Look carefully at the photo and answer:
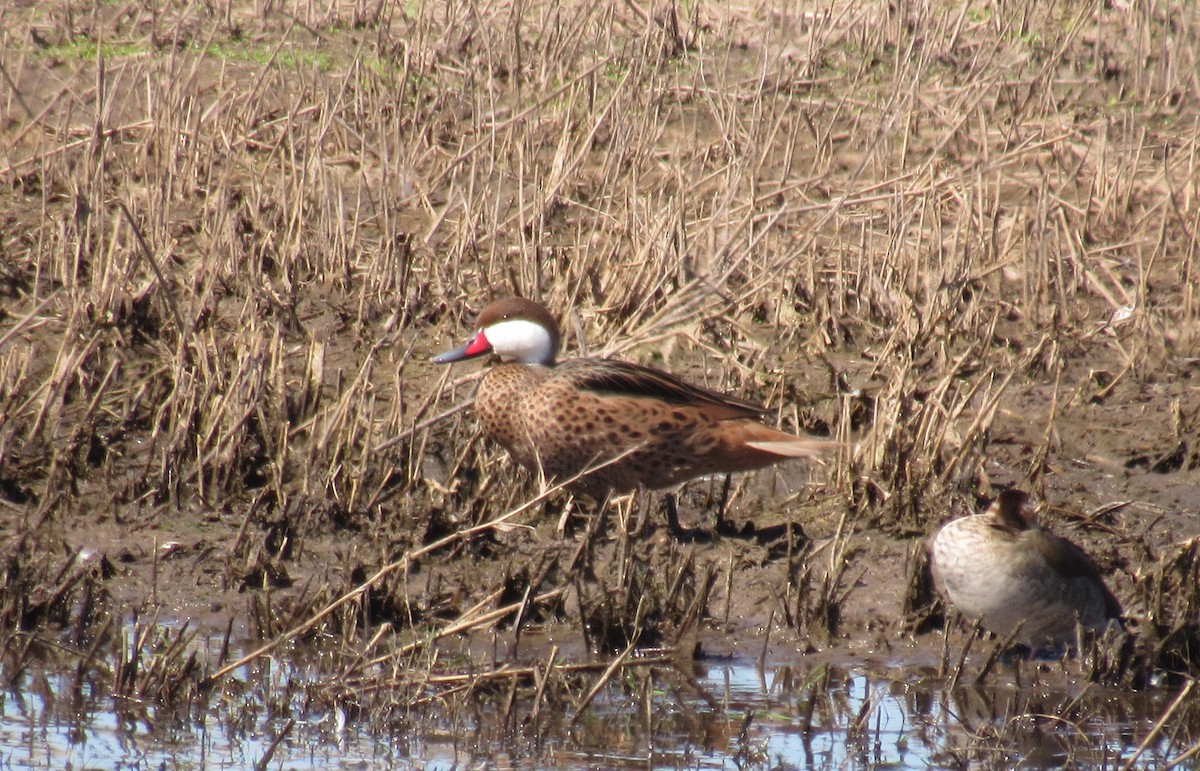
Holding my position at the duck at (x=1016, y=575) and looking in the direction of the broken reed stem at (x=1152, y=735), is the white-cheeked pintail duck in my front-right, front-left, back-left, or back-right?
back-right

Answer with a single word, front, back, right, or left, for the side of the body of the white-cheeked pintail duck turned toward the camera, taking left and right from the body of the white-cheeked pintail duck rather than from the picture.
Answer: left

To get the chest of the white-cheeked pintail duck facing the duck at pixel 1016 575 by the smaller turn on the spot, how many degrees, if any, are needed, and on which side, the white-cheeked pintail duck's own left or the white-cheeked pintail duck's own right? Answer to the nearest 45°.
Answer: approximately 135° to the white-cheeked pintail duck's own left

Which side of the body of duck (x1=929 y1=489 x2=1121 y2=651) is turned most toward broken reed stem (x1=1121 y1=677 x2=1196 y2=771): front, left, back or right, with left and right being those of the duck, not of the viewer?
left

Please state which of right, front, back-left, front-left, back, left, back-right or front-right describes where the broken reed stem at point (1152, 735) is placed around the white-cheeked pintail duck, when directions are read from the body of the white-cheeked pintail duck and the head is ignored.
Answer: back-left

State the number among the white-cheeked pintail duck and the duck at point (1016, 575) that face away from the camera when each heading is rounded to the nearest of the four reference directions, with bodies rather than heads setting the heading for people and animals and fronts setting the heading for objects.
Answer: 0
